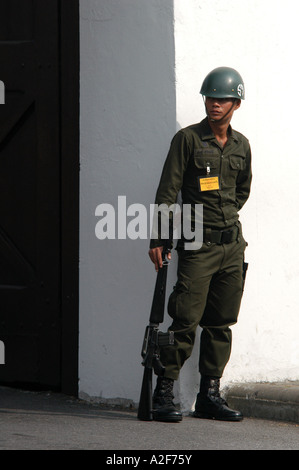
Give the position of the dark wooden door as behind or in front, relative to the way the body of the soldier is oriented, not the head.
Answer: behind

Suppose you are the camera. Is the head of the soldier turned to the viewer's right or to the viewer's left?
to the viewer's left

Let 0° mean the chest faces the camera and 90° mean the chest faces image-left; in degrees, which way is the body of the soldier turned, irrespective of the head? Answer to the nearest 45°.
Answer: approximately 315°
